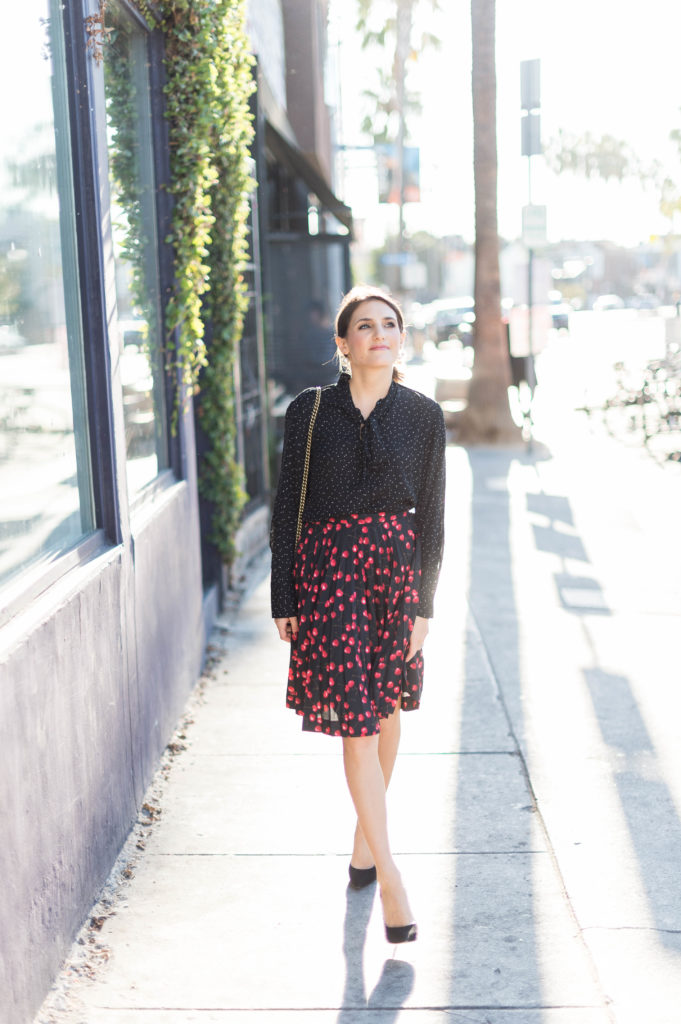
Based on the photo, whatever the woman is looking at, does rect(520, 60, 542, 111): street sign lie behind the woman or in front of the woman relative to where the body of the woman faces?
behind

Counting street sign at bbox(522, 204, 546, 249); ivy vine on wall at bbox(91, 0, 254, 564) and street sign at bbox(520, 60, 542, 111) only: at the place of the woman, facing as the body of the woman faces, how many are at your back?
3

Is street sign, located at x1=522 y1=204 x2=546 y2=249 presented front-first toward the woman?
yes

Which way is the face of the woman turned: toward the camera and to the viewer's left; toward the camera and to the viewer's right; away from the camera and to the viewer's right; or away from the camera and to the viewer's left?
toward the camera and to the viewer's right

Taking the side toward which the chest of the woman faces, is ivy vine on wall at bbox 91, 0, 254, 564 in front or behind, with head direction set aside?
behind

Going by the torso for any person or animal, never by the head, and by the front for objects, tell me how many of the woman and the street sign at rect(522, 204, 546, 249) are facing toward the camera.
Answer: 2
